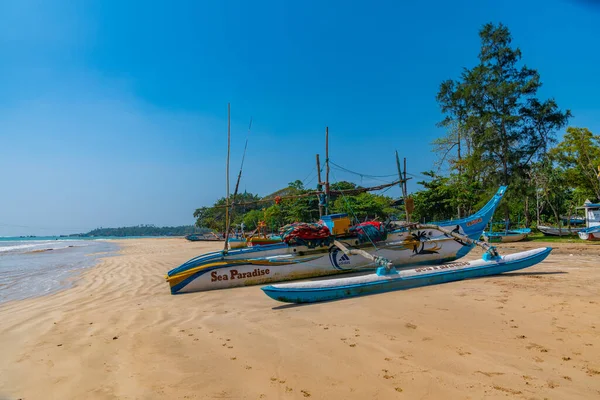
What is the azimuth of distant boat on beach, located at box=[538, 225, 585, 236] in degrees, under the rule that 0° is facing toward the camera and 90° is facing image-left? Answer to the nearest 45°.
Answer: approximately 90°

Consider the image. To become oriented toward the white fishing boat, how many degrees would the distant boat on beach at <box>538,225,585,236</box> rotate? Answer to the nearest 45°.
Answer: approximately 90° to its left

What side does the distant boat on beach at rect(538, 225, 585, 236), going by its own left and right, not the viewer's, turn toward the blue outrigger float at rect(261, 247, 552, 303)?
left

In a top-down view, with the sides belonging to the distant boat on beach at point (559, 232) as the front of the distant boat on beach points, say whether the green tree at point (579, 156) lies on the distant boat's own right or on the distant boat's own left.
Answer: on the distant boat's own right
